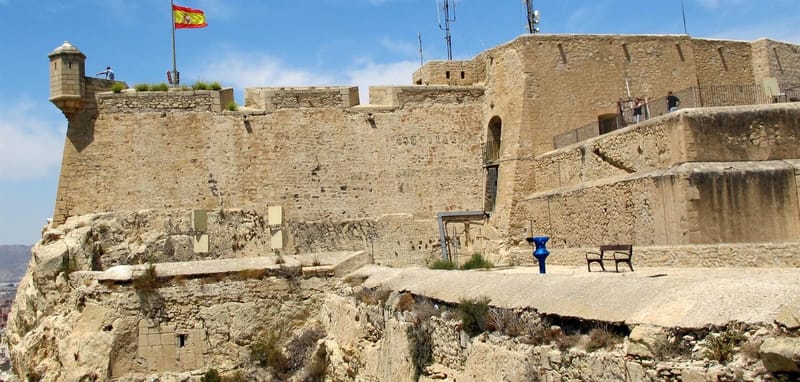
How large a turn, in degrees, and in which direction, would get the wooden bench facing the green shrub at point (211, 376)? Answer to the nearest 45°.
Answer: approximately 45° to its right

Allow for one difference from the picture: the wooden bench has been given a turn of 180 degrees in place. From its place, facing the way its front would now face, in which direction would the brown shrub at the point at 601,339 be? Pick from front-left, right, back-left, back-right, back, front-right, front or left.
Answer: back-right

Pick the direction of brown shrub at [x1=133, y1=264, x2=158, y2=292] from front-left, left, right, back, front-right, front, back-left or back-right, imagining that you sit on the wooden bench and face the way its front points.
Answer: front-right

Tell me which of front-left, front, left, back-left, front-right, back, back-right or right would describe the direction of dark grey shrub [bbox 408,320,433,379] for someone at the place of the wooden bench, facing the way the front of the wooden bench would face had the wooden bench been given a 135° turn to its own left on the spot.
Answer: back-right

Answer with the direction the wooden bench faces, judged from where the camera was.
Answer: facing the viewer and to the left of the viewer

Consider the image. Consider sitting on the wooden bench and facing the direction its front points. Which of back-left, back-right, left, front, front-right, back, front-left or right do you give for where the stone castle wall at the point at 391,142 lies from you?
right

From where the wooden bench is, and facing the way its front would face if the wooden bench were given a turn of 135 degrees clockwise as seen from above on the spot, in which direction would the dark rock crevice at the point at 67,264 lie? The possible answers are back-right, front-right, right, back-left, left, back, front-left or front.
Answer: left

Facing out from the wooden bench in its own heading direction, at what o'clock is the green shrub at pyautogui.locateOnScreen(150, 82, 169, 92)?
The green shrub is roughly at 2 o'clock from the wooden bench.

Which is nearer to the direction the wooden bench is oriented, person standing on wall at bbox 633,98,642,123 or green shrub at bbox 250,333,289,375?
the green shrub

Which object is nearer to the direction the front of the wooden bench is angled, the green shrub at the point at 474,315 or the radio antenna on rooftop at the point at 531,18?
the green shrub
